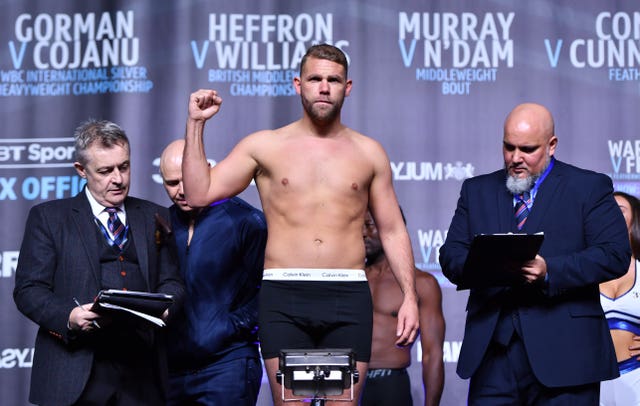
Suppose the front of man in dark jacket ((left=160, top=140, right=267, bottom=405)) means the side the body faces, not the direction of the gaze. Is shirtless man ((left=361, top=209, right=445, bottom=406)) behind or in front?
behind

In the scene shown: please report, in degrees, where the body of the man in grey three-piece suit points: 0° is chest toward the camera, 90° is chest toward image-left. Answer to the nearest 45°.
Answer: approximately 315°

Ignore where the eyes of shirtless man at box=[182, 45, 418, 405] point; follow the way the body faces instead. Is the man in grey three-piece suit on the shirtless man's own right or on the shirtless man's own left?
on the shirtless man's own right

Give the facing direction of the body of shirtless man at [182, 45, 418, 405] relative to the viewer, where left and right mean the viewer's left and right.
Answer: facing the viewer

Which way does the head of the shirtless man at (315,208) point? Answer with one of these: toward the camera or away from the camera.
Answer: toward the camera

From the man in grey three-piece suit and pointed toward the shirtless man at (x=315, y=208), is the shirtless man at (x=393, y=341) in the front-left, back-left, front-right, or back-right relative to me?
front-left

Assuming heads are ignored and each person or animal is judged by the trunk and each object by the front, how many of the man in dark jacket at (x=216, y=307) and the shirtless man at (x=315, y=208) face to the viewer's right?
0

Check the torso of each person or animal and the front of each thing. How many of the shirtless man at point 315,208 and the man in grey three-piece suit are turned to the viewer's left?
0

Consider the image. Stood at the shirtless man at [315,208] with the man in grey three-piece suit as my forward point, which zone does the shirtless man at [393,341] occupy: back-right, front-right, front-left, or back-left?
back-right

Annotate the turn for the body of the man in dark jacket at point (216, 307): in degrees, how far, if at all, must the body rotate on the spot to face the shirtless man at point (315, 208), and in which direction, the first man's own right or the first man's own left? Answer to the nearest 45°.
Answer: approximately 90° to the first man's own left

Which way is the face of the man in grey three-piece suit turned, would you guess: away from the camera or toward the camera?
toward the camera
